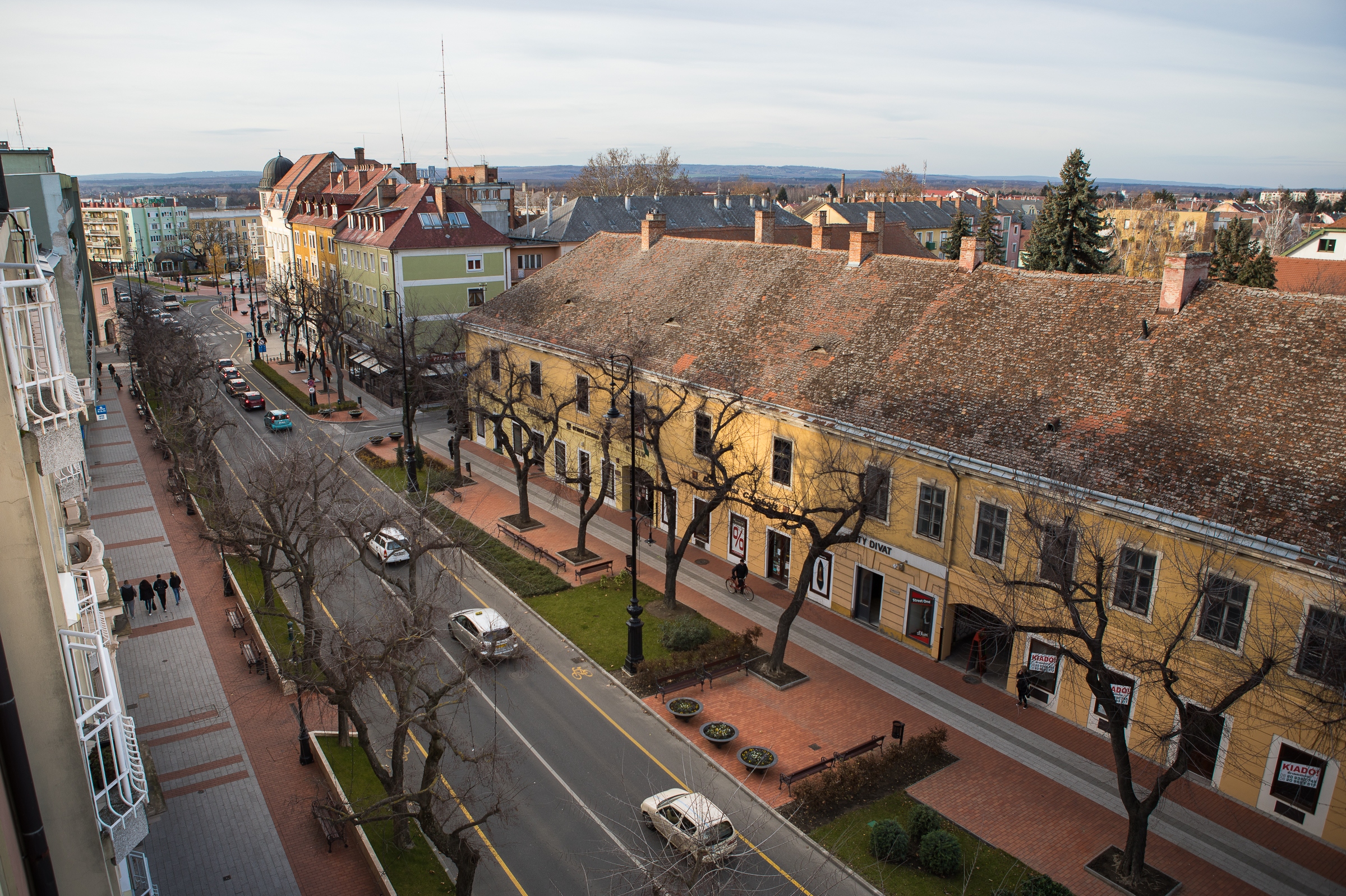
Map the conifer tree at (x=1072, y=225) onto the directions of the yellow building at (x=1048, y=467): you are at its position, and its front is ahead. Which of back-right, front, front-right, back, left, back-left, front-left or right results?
back-right

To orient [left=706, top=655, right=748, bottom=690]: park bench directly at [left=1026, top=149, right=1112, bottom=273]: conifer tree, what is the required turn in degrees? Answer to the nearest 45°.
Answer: approximately 90° to its left

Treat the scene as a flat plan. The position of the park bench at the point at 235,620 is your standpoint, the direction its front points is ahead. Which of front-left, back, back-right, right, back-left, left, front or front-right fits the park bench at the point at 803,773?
back-left

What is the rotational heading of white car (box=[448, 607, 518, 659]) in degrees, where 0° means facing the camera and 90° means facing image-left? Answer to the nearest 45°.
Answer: approximately 135°

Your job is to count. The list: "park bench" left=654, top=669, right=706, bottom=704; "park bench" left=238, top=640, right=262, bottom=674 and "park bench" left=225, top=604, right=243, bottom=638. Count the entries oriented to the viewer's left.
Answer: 2

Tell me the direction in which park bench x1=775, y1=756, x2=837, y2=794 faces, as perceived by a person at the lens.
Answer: facing away from the viewer and to the left of the viewer

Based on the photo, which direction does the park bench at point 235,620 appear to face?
to the viewer's left

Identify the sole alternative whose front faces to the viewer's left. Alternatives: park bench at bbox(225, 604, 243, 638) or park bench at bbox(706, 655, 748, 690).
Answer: park bench at bbox(225, 604, 243, 638)

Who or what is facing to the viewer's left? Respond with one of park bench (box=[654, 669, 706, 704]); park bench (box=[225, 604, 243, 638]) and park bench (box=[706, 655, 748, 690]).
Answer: park bench (box=[225, 604, 243, 638])

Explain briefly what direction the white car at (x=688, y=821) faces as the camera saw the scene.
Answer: facing away from the viewer and to the left of the viewer

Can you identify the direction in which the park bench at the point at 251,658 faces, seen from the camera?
facing to the left of the viewer

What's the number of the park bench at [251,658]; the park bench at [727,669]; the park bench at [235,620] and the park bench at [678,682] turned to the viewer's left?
2
